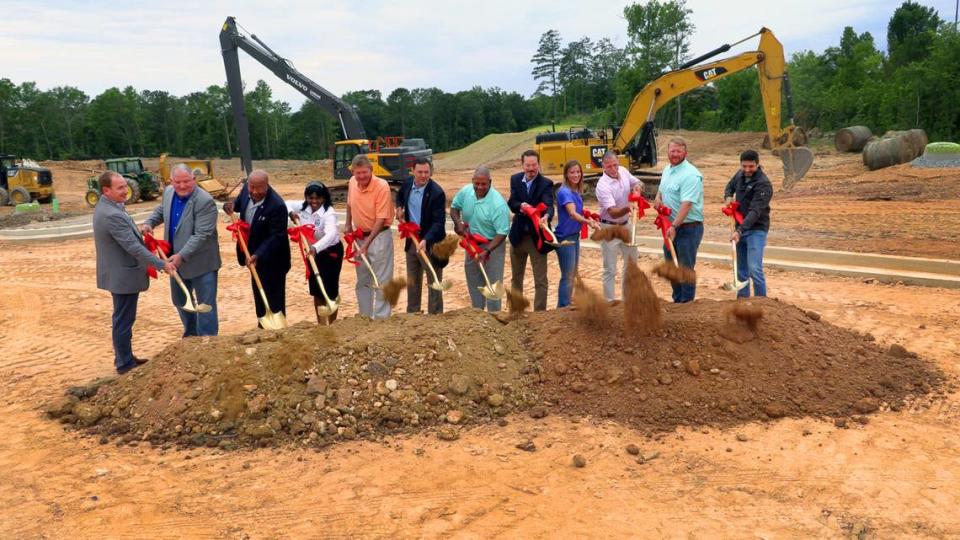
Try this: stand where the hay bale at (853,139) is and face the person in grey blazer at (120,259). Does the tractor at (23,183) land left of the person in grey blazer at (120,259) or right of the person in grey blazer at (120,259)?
right

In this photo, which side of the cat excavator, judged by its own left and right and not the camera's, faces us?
right

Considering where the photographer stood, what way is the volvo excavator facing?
facing to the left of the viewer

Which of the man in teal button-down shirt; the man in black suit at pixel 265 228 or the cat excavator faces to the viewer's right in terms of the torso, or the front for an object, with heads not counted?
the cat excavator

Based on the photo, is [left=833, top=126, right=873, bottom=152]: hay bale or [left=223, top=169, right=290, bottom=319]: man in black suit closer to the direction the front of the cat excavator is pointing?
the hay bale

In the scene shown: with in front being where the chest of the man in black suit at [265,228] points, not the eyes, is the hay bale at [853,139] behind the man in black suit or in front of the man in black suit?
behind
